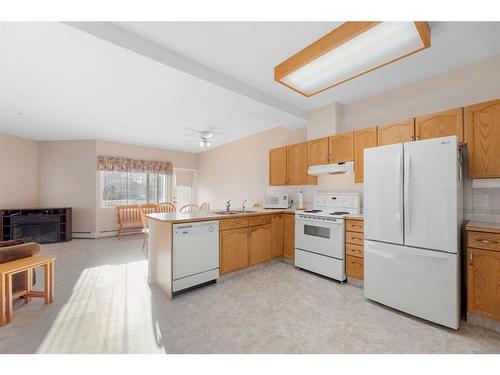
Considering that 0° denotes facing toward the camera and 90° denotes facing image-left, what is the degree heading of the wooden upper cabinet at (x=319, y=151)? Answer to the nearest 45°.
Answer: approximately 45°

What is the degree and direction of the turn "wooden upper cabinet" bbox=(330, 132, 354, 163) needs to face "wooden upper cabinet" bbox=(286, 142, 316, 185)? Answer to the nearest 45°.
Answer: approximately 90° to its right

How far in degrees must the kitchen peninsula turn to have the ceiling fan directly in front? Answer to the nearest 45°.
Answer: approximately 135° to its left

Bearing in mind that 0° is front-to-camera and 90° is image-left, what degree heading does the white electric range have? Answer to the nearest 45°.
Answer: approximately 45°

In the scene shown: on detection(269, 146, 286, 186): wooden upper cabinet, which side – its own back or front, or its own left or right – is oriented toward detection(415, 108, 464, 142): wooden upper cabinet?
left
